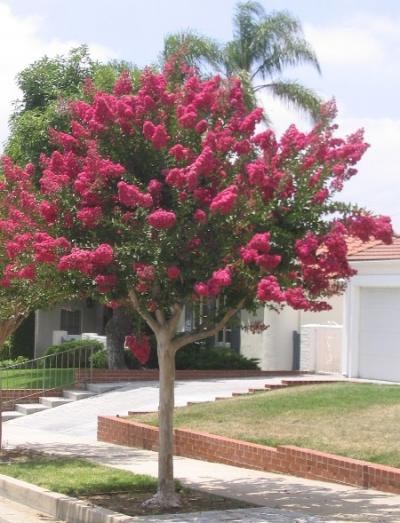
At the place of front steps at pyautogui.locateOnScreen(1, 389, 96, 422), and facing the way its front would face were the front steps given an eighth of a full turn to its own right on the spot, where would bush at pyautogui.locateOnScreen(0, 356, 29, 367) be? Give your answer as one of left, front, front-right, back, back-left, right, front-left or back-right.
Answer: right

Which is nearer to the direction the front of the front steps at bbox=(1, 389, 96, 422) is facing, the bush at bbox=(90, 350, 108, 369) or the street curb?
the street curb

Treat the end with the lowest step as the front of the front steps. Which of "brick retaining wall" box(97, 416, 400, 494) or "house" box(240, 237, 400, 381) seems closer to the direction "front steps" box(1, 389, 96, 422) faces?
the brick retaining wall

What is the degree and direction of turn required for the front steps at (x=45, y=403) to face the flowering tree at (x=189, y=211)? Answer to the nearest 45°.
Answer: approximately 45° to its left

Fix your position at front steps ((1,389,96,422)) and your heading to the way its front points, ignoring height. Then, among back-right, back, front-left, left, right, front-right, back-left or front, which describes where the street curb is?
front-left

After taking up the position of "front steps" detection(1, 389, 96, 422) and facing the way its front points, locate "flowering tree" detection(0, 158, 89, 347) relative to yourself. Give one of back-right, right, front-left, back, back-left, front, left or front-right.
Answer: front-left

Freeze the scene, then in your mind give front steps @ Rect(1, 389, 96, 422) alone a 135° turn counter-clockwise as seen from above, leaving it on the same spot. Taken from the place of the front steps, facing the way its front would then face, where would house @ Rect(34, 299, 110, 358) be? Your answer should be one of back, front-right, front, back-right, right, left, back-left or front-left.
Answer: left

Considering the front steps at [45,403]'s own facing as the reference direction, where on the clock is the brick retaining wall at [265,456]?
The brick retaining wall is roughly at 10 o'clock from the front steps.

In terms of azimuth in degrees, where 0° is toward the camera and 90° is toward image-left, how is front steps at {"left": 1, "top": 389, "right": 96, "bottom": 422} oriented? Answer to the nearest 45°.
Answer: approximately 45°
